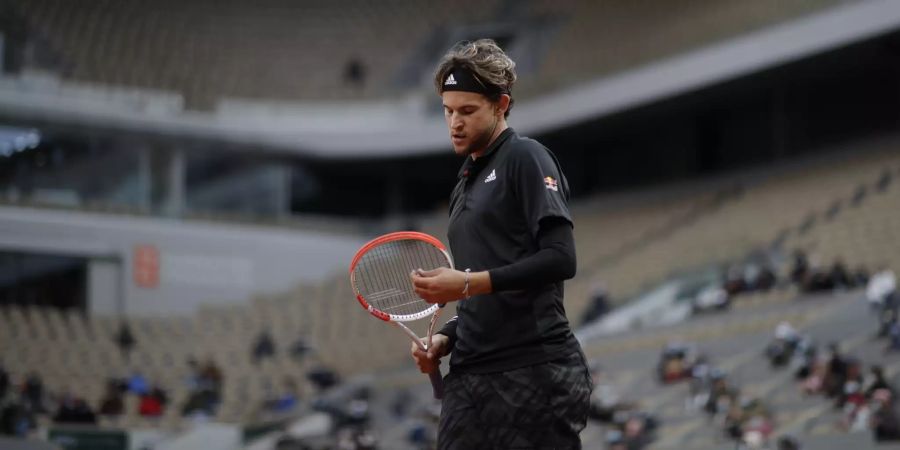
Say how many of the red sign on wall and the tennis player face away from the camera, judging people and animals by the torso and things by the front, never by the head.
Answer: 0

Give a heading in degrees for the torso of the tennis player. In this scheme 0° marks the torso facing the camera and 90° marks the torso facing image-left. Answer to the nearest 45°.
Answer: approximately 45°

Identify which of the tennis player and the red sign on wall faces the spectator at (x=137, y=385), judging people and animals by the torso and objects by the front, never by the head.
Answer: the red sign on wall

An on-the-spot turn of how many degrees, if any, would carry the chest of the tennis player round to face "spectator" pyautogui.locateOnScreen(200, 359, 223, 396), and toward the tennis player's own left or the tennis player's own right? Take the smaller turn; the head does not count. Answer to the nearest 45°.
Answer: approximately 135° to the tennis player's own right

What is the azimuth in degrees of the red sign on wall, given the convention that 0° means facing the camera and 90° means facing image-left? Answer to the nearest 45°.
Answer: approximately 0°

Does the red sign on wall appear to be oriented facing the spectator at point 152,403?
yes

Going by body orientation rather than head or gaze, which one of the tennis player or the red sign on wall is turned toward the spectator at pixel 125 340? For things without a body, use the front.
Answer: the red sign on wall

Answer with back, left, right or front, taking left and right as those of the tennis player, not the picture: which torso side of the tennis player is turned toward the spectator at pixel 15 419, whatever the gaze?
right
